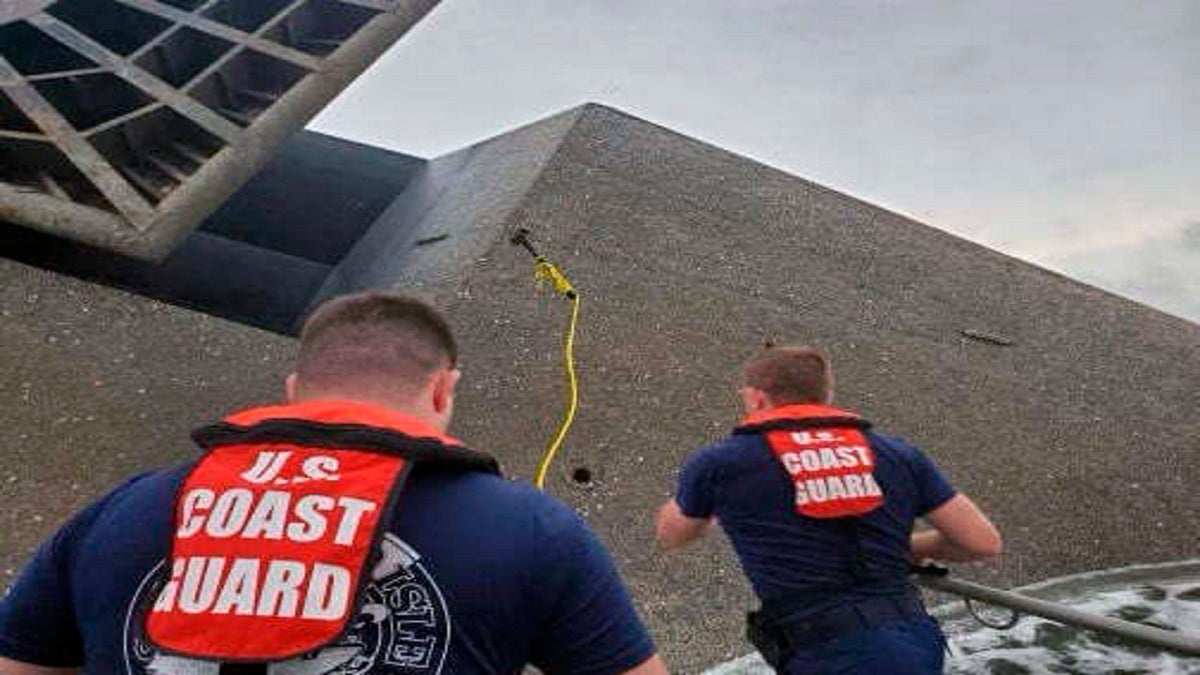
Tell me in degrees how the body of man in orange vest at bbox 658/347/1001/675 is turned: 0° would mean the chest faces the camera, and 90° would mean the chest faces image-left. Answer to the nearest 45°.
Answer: approximately 180°

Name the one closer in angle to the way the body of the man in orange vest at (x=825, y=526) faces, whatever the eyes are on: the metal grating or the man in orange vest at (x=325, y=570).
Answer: the metal grating

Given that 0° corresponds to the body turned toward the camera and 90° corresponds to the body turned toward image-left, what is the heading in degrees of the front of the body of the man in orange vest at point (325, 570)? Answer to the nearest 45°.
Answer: approximately 180°

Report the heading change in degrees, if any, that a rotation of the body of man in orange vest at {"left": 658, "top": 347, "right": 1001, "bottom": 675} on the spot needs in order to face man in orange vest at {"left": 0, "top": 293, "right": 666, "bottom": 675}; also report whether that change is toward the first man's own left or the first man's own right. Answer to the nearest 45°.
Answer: approximately 180°

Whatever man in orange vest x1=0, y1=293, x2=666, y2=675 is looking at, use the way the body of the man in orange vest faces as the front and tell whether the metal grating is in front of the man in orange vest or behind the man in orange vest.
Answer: in front

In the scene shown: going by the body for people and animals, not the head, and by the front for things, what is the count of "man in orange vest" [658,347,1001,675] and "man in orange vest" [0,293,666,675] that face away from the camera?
2

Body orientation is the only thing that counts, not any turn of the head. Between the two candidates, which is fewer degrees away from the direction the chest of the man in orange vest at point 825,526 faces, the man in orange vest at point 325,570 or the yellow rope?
the yellow rope

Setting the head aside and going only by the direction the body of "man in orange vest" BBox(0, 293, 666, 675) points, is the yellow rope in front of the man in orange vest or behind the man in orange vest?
in front

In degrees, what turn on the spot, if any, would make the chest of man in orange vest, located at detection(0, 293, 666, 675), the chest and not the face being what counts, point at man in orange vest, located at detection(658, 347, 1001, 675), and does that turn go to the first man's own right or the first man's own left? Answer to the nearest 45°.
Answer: approximately 45° to the first man's own right

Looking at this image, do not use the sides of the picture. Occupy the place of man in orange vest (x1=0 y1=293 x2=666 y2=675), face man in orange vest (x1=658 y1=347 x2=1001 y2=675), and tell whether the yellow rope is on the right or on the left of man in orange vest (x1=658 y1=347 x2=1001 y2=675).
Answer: left

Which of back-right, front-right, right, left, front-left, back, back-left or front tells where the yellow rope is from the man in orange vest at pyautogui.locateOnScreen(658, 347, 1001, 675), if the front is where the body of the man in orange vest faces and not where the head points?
front-left

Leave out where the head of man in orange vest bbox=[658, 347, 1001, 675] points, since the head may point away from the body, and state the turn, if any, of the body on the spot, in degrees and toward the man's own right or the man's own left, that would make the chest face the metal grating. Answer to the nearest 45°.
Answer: approximately 90° to the man's own left
